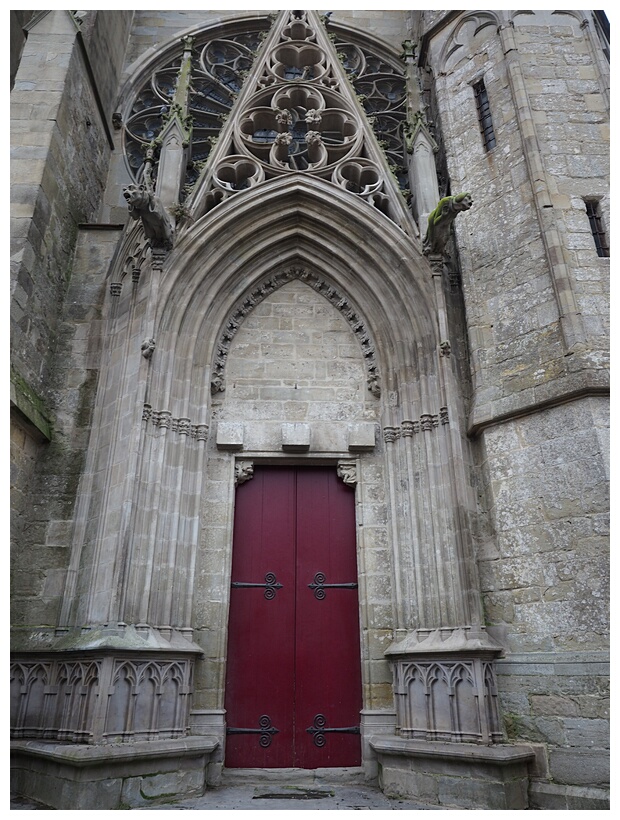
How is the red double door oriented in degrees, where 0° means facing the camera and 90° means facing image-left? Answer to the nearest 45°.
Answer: approximately 0°
